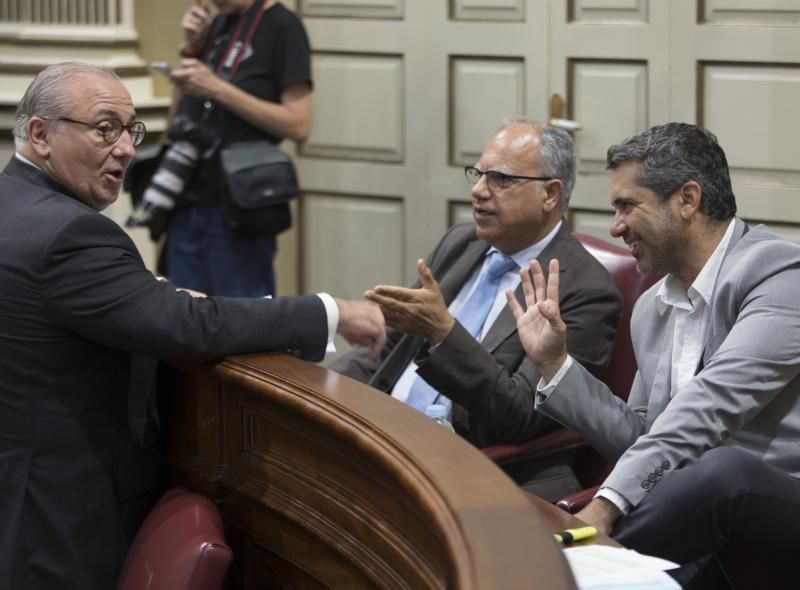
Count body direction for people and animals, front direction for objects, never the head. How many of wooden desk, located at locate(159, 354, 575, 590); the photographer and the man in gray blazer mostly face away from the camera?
0

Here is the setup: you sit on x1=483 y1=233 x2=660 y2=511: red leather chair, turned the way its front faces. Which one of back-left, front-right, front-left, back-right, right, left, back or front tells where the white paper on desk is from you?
front-left

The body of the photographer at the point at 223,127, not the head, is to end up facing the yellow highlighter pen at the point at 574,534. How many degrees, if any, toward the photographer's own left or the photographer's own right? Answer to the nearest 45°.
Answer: approximately 45° to the photographer's own left

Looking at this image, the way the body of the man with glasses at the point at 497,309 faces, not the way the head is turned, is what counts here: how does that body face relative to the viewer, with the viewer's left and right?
facing the viewer and to the left of the viewer

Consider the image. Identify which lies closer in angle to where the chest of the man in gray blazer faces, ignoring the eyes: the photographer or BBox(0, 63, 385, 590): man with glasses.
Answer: the man with glasses

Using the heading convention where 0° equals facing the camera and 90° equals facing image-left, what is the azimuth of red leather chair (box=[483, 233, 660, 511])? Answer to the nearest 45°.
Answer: approximately 45°

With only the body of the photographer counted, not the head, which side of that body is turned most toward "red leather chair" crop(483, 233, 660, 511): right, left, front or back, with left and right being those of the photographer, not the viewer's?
left

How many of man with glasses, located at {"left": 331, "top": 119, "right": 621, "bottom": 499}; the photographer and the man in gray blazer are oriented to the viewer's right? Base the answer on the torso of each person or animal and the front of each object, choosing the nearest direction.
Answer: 0
